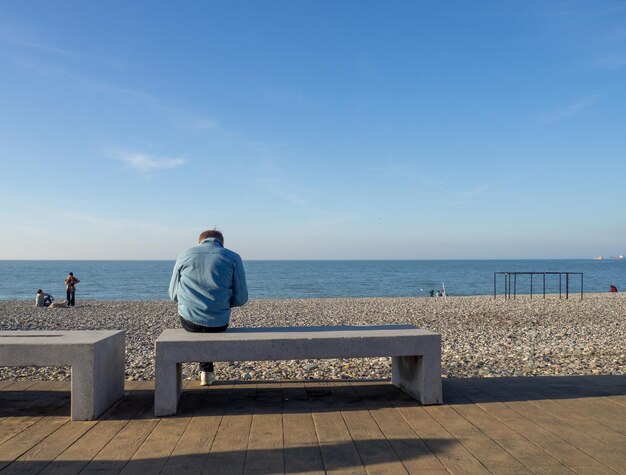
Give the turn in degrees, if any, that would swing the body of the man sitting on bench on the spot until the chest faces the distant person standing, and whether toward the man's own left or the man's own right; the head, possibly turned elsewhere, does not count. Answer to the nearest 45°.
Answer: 0° — they already face them

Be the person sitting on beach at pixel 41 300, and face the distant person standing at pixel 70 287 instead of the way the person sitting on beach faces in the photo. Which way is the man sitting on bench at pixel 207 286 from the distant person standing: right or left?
right

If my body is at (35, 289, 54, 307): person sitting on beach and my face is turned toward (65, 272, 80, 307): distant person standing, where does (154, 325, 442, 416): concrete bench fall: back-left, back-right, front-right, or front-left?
front-right

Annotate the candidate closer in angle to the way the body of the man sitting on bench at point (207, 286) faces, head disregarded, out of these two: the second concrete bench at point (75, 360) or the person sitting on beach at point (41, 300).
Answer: the person sitting on beach

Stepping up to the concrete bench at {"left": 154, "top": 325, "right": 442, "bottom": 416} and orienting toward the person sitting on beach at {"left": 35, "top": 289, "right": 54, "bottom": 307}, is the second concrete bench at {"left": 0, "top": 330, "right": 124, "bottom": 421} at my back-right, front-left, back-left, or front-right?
front-left

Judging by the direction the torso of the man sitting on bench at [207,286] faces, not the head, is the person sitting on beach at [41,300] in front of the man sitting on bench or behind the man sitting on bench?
in front

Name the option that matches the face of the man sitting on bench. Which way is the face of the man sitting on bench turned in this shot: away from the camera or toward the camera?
away from the camera

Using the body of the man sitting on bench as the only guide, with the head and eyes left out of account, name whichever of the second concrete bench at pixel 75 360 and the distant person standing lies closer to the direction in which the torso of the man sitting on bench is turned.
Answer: the distant person standing

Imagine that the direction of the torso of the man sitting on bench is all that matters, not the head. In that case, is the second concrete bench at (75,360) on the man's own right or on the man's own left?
on the man's own left

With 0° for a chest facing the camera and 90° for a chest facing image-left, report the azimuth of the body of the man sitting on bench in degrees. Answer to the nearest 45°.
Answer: approximately 180°
